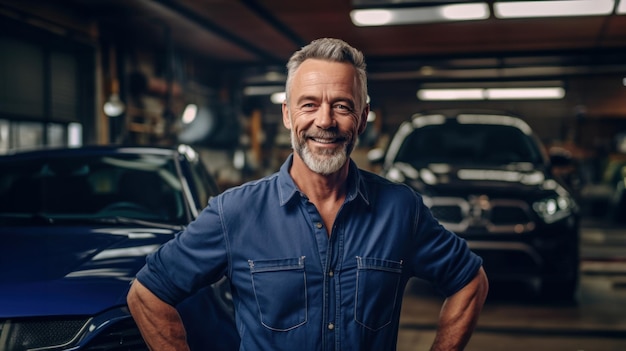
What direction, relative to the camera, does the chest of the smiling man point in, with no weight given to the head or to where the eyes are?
toward the camera

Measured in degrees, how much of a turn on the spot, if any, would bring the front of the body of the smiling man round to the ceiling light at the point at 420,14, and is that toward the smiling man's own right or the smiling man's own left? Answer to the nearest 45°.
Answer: approximately 180°

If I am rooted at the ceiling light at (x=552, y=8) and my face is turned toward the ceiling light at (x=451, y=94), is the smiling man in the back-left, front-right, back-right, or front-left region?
back-left

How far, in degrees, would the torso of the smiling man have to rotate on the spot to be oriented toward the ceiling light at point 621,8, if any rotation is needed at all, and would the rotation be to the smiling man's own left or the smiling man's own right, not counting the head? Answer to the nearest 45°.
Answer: approximately 135° to the smiling man's own left

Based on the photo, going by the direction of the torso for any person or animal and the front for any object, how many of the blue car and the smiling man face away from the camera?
0

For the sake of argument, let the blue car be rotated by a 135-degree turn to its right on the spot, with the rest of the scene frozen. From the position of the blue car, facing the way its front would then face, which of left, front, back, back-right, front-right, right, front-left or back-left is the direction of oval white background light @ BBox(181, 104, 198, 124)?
front

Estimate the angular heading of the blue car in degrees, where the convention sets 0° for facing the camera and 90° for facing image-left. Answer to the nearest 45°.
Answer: approximately 45°

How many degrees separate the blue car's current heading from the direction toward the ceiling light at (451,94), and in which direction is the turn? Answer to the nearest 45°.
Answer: approximately 180°

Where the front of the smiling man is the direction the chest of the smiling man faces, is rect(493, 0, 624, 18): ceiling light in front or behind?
behind

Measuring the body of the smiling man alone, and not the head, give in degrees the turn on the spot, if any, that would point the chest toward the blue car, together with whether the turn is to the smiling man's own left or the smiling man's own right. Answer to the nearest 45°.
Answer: approximately 135° to the smiling man's own right

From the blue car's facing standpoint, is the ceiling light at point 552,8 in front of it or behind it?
behind
